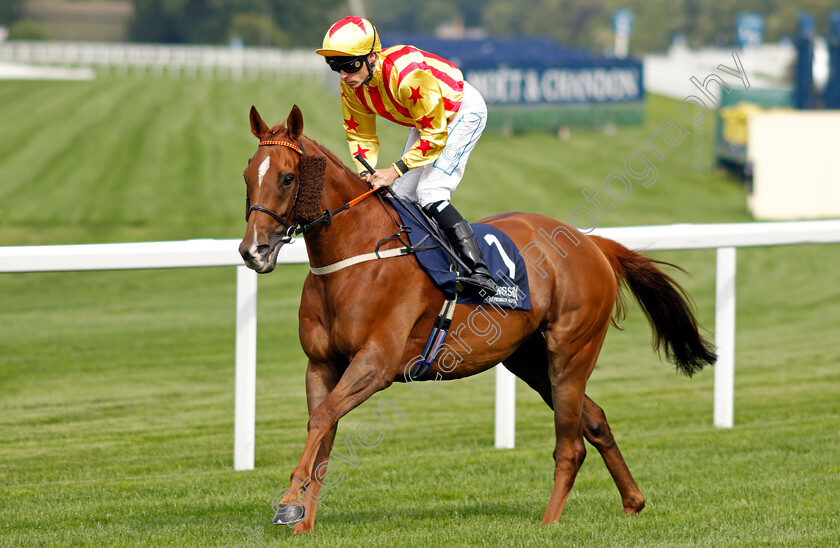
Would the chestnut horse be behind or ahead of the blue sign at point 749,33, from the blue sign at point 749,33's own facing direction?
ahead

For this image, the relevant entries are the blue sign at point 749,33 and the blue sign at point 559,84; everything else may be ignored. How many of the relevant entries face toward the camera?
2

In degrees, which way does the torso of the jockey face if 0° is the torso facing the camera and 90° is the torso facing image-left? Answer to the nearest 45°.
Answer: approximately 45°

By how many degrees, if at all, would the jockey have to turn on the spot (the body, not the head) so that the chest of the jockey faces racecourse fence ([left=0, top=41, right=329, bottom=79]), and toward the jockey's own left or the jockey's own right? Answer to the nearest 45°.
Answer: approximately 135° to the jockey's own right

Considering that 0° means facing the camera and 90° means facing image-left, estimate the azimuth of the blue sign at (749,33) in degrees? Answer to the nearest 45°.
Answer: approximately 0°

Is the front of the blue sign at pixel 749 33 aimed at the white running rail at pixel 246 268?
yes

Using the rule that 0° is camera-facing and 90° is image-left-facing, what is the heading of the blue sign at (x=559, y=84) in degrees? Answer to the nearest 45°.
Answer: approximately 0°

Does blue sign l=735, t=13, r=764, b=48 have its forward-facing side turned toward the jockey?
yes

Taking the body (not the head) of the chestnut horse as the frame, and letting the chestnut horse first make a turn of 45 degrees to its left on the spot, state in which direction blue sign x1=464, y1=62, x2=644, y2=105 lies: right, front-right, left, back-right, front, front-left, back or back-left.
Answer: back
